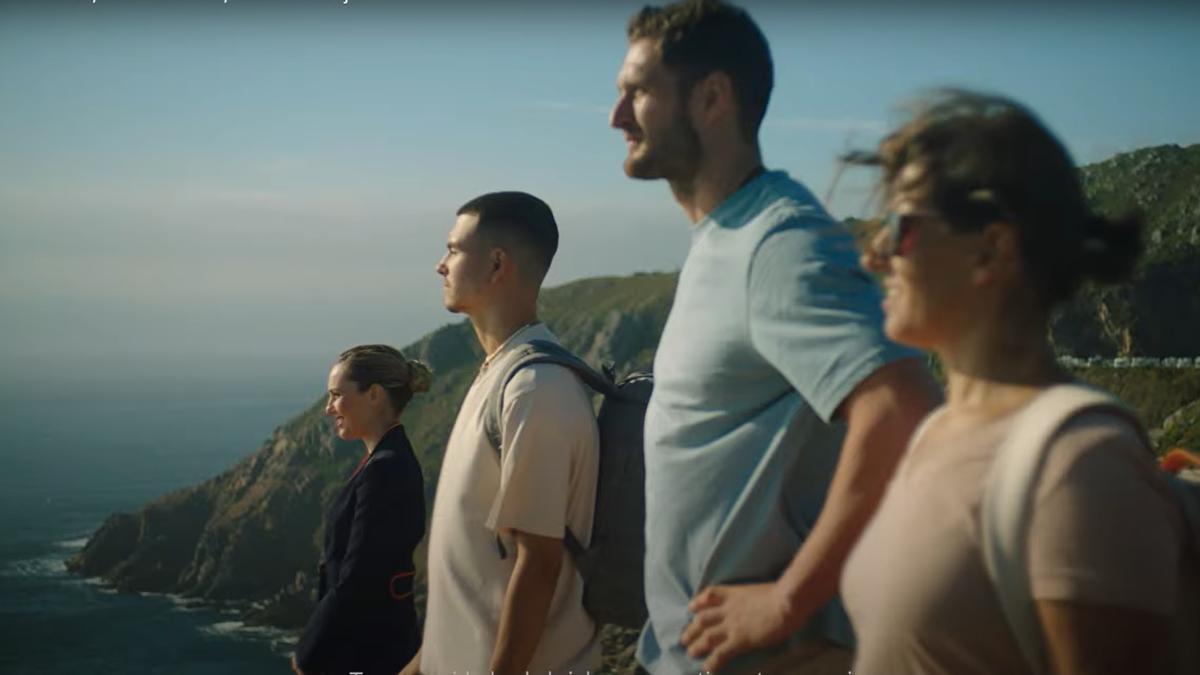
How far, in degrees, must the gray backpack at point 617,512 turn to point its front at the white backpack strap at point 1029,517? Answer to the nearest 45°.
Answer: approximately 90° to its right

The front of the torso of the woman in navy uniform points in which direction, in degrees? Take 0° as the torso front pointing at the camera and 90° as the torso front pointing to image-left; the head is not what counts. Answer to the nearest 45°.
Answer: approximately 90°

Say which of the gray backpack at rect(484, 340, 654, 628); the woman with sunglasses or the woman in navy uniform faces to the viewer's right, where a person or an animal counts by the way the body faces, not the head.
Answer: the gray backpack

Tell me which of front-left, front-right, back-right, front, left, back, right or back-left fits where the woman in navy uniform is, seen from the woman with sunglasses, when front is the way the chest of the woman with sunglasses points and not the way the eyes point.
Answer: front-right

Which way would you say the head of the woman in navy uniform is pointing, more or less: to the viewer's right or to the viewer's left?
to the viewer's left

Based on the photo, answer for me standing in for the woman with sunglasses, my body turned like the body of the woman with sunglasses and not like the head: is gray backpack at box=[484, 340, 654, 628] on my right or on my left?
on my right

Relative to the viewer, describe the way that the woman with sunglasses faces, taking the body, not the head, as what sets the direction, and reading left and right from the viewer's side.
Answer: facing to the left of the viewer

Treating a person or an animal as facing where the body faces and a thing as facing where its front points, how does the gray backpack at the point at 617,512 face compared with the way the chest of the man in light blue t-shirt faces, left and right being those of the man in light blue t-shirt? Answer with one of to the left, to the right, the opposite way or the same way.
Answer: the opposite way

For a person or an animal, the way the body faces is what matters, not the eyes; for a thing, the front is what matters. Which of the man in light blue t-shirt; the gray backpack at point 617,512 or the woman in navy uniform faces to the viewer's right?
the gray backpack

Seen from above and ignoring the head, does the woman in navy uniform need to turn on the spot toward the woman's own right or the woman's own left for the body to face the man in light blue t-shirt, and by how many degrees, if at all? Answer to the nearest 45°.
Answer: approximately 90° to the woman's own left

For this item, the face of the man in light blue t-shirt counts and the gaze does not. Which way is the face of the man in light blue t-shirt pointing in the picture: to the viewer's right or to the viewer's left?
to the viewer's left

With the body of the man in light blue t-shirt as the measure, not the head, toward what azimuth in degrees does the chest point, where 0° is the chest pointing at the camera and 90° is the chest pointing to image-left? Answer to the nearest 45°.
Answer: approximately 90°

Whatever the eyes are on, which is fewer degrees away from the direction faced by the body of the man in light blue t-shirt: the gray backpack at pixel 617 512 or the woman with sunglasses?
the gray backpack
